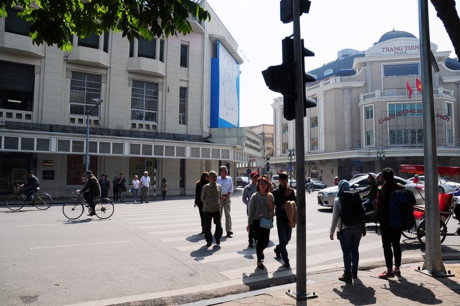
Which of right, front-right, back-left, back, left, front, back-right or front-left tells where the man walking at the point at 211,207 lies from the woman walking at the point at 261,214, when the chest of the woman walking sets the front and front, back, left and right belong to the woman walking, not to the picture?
back-right

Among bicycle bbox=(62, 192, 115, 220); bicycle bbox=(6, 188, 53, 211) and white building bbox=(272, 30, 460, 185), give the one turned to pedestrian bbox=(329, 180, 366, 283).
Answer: the white building

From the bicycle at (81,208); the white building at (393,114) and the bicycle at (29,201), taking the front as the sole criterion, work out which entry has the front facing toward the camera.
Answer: the white building

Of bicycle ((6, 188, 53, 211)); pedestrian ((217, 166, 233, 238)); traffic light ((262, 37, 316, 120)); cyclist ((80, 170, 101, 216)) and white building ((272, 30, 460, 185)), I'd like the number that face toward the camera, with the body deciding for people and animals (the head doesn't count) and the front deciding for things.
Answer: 2

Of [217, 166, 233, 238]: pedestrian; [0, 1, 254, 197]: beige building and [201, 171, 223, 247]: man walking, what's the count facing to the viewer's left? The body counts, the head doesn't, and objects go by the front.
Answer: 0

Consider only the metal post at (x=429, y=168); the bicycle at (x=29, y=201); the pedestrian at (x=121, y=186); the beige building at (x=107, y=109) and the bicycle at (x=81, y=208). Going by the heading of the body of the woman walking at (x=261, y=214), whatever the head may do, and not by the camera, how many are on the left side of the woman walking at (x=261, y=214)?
1

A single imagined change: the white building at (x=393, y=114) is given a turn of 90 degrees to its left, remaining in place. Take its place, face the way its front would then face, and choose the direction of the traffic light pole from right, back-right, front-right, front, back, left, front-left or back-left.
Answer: right

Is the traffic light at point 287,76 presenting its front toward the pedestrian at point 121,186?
no

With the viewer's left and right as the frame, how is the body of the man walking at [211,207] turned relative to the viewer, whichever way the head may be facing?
facing the viewer

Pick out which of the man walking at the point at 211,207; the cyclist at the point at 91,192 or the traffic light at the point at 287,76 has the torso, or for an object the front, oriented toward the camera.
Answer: the man walking

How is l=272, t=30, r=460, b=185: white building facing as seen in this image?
toward the camera

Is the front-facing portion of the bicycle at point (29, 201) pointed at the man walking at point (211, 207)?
no

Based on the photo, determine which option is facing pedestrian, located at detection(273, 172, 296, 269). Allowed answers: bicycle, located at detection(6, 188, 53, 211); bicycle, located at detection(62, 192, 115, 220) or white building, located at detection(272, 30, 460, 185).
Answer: the white building

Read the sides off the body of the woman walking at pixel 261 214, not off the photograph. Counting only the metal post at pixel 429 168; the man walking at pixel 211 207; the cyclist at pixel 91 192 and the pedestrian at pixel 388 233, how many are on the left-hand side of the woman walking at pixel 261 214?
2

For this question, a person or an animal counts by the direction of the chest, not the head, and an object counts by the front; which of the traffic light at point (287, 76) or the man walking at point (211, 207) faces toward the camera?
the man walking

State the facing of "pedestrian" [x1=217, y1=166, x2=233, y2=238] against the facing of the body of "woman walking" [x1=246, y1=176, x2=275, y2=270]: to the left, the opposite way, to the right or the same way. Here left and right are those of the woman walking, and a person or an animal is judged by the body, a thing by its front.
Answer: the same way

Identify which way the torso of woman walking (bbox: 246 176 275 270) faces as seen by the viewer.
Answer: toward the camera

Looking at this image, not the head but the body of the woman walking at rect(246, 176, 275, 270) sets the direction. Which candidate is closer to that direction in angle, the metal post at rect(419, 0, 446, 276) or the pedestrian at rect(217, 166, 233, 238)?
the metal post
